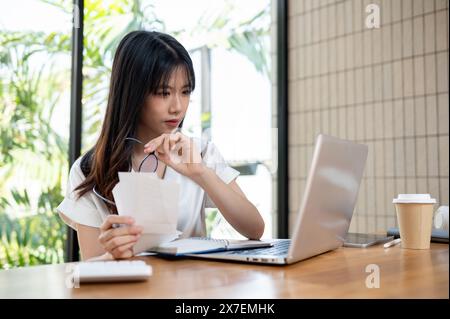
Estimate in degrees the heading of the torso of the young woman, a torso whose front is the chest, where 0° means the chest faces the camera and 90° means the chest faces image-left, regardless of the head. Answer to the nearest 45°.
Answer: approximately 315°

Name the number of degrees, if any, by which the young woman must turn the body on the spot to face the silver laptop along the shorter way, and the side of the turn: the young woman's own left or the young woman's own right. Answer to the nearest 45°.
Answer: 0° — they already face it

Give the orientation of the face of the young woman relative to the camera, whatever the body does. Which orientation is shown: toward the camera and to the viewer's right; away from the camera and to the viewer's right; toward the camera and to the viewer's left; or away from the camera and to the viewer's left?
toward the camera and to the viewer's right
